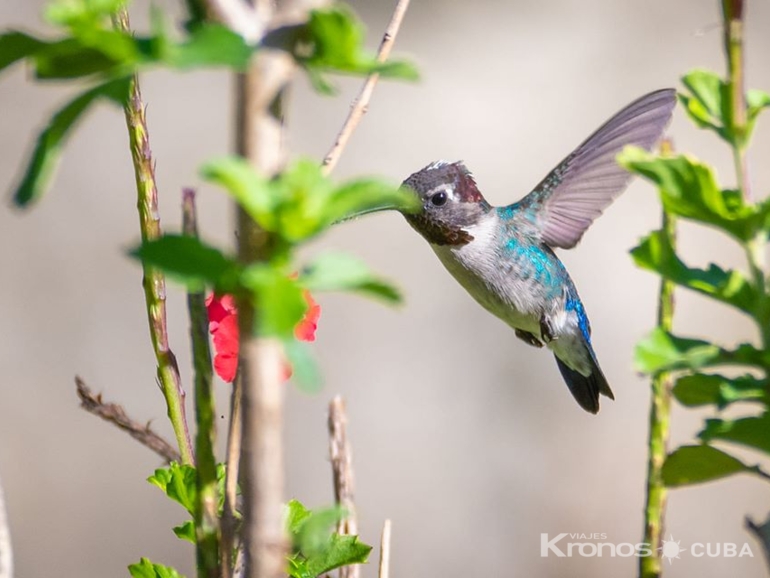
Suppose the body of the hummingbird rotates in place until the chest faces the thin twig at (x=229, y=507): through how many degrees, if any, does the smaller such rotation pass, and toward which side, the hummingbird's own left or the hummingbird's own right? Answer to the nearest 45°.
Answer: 0° — it already faces it

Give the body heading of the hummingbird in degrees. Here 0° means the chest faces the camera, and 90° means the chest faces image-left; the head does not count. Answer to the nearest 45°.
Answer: approximately 90°

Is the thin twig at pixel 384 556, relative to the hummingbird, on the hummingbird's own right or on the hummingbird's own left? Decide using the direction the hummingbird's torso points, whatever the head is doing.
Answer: on the hummingbird's own left
